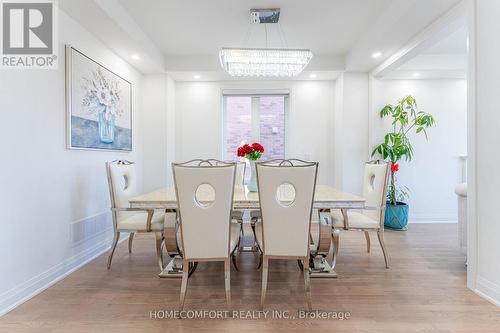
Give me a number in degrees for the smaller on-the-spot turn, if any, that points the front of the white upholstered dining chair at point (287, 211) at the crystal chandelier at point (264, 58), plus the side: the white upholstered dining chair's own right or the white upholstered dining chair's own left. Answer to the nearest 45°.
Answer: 0° — it already faces it

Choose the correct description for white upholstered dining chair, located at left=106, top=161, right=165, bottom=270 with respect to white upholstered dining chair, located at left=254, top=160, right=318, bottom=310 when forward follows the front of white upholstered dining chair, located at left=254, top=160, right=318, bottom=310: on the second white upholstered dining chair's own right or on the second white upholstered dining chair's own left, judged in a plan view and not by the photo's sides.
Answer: on the second white upholstered dining chair's own left

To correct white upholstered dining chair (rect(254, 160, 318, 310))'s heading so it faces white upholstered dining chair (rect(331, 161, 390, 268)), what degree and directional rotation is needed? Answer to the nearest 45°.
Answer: approximately 45° to its right

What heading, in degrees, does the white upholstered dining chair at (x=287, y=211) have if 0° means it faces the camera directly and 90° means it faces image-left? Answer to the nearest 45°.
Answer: approximately 180°

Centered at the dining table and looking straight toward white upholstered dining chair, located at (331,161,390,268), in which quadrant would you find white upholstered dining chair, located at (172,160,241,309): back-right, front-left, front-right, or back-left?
back-right

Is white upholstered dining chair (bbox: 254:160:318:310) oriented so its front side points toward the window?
yes
